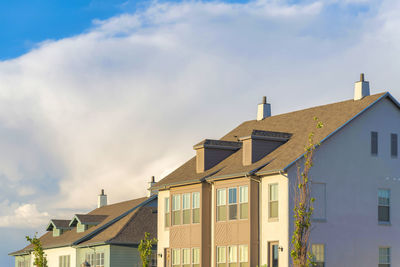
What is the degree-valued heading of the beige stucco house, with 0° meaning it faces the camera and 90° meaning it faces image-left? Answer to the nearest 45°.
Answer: approximately 45°
